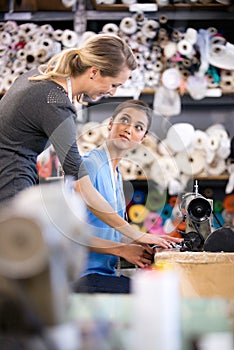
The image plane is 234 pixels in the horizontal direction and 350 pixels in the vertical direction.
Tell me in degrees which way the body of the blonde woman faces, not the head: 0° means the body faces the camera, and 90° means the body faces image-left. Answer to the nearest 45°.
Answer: approximately 270°

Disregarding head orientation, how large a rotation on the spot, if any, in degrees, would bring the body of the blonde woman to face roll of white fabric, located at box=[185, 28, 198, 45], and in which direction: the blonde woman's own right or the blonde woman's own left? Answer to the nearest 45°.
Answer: approximately 90° to the blonde woman's own left

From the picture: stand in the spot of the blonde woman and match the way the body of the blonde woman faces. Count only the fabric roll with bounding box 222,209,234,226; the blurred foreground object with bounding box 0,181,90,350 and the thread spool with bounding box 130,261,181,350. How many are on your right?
2

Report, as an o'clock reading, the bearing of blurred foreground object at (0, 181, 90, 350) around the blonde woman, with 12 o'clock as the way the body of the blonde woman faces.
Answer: The blurred foreground object is roughly at 3 o'clock from the blonde woman.

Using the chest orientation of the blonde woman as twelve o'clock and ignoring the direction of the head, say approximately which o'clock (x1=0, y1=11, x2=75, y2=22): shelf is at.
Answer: The shelf is roughly at 9 o'clock from the blonde woman.

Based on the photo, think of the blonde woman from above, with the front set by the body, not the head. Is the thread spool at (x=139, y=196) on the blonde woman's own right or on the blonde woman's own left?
on the blonde woman's own left
